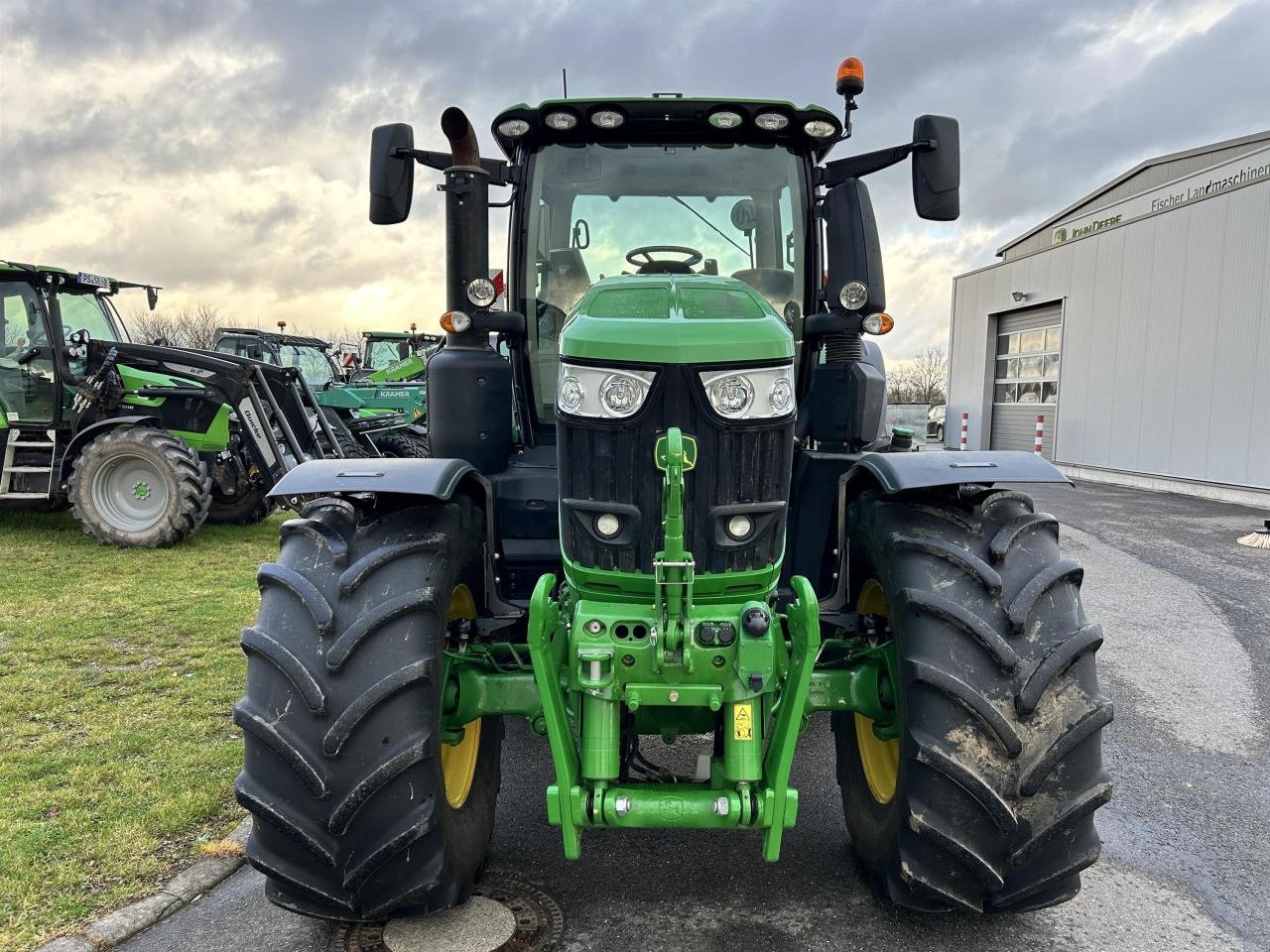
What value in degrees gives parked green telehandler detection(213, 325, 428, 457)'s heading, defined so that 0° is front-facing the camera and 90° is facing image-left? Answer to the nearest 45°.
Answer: approximately 315°

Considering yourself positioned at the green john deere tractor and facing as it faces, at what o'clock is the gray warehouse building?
The gray warehouse building is roughly at 7 o'clock from the green john deere tractor.

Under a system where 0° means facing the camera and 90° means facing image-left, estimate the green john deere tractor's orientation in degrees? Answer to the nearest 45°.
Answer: approximately 0°

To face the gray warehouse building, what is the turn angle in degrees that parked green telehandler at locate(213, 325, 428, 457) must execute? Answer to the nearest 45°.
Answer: approximately 45° to its left

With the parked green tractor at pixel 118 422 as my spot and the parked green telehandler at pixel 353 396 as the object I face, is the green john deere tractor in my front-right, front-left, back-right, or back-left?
back-right

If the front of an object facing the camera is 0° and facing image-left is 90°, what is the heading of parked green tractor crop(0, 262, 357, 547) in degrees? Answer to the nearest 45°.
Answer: approximately 315°

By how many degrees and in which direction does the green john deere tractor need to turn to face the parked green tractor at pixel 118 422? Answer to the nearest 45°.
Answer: approximately 135° to its right

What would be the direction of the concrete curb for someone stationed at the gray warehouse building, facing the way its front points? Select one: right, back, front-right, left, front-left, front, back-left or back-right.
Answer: front-left

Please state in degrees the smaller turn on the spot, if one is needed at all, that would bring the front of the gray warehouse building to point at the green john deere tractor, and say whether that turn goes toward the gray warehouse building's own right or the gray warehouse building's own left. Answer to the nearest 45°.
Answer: approximately 45° to the gray warehouse building's own left

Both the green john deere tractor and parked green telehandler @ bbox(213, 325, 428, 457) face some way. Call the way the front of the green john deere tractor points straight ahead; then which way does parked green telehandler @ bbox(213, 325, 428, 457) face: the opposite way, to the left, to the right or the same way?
to the left

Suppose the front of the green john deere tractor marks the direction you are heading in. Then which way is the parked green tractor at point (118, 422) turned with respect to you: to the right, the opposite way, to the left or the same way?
to the left

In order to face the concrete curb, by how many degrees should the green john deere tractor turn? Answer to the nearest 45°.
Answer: approximately 90° to its right

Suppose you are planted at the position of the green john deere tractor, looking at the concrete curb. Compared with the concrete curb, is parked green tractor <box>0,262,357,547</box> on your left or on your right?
right

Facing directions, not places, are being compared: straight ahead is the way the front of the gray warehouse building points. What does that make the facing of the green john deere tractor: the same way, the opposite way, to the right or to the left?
to the left

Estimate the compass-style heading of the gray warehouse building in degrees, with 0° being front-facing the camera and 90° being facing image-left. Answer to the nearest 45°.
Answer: approximately 45°

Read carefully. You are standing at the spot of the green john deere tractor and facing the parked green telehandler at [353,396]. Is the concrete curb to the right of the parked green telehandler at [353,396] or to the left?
left
